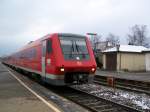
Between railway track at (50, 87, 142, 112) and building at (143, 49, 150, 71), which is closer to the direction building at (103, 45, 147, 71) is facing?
the railway track

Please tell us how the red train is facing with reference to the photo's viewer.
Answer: facing the viewer and to the right of the viewer

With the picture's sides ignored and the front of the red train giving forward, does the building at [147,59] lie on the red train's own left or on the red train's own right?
on the red train's own left

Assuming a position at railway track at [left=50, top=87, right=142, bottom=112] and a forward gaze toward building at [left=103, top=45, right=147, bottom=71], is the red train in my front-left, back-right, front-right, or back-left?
front-left

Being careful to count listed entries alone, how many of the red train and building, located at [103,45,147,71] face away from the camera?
0

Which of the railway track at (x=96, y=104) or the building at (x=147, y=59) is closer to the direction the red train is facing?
the railway track

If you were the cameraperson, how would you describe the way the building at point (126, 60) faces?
facing the viewer and to the left of the viewer

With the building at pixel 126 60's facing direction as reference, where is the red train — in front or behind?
in front

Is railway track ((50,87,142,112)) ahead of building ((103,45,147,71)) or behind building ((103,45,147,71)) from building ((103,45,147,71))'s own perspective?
ahead
